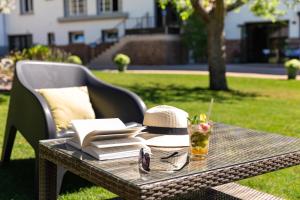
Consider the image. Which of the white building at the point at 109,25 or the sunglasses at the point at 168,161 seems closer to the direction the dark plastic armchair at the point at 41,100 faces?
the sunglasses

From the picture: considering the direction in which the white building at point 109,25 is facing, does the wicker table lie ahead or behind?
ahead

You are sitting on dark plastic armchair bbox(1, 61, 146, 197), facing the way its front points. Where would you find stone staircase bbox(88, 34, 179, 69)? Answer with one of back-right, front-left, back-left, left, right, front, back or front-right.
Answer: back-left

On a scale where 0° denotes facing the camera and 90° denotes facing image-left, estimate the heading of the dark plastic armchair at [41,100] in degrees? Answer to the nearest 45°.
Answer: approximately 315°

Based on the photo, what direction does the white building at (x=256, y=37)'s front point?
toward the camera

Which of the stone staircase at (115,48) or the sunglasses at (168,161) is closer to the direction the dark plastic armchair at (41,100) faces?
the sunglasses

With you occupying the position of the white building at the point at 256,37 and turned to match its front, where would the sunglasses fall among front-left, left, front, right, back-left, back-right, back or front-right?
front

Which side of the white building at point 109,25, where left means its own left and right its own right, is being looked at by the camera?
front

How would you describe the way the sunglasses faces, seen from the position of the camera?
facing the viewer and to the left of the viewer

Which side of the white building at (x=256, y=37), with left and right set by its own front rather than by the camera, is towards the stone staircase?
right

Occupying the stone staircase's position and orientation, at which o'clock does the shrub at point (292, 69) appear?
The shrub is roughly at 8 o'clock from the stone staircase.

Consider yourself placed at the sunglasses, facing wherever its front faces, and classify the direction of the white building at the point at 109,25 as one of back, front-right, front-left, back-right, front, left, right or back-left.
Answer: back-right

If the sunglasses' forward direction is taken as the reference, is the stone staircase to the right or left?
on its right

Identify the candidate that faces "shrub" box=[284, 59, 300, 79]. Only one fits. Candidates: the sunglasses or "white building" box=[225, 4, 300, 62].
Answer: the white building
